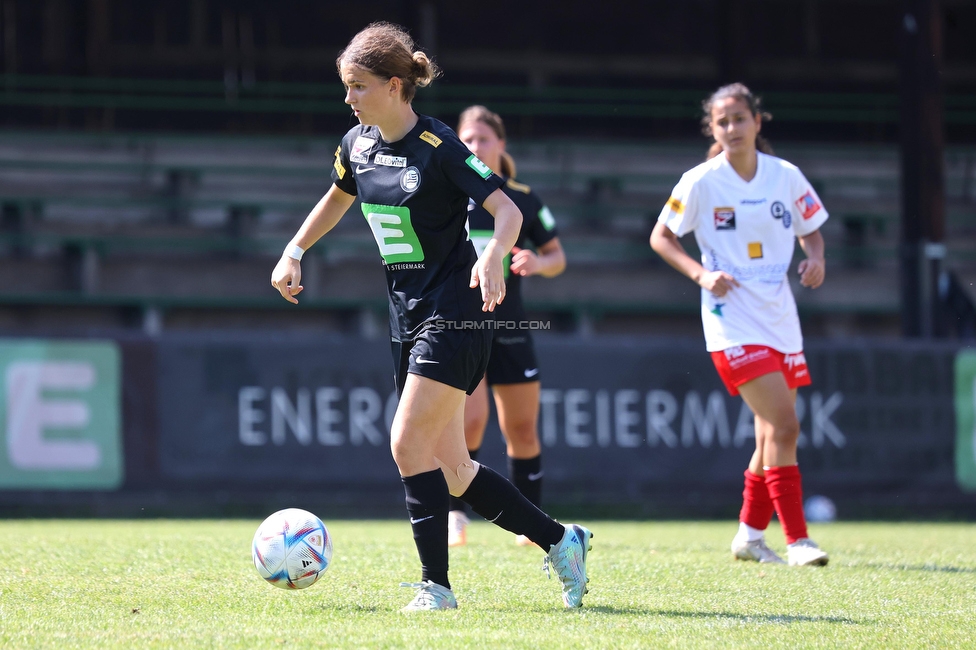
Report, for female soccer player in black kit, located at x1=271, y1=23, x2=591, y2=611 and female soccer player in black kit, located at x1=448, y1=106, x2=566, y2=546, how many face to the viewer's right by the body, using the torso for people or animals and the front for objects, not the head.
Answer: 0

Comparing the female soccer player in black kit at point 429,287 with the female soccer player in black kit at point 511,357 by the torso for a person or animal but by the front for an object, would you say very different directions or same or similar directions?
same or similar directions

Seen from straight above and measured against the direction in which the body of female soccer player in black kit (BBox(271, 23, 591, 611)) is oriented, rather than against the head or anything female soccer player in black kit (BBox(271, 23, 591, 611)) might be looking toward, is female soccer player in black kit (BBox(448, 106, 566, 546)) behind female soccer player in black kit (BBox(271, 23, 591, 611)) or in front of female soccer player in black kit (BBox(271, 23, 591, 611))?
behind

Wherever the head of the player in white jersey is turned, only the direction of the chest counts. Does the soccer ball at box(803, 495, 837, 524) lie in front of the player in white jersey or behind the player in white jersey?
behind

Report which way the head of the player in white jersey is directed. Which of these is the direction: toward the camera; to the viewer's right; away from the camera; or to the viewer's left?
toward the camera

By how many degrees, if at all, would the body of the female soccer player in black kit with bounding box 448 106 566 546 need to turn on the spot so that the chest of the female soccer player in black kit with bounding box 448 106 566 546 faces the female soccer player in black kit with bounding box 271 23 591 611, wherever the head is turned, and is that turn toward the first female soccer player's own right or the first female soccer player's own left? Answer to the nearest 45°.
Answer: approximately 45° to the first female soccer player's own left

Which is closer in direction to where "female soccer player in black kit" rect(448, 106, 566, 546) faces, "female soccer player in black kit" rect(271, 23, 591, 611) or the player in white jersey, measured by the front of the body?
the female soccer player in black kit

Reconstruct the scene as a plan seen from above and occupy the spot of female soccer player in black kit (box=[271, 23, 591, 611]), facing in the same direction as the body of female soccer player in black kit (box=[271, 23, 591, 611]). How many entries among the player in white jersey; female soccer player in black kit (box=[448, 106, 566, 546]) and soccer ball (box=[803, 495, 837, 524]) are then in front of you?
0

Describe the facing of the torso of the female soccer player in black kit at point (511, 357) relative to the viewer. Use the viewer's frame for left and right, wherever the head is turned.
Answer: facing the viewer and to the left of the viewer

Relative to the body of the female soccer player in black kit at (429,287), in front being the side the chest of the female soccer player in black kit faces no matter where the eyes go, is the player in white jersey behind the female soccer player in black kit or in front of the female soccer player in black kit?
behind

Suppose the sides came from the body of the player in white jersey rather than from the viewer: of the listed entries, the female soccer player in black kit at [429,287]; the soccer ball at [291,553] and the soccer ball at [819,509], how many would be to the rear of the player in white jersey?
1

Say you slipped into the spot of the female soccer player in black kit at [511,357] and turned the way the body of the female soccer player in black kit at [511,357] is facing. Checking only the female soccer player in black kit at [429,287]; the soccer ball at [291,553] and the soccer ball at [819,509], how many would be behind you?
1

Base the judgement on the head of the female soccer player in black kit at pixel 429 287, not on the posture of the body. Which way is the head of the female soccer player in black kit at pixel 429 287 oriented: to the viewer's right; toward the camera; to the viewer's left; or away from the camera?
to the viewer's left

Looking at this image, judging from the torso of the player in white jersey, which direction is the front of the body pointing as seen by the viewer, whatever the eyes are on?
toward the camera

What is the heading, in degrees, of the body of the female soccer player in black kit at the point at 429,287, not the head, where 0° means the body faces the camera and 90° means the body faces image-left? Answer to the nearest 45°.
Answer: approximately 45°

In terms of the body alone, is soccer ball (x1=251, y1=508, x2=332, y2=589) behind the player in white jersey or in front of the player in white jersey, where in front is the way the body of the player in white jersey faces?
in front

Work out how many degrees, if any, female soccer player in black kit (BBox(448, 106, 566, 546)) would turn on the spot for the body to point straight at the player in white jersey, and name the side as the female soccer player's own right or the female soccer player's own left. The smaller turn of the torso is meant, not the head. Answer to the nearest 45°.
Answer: approximately 90° to the female soccer player's own left
